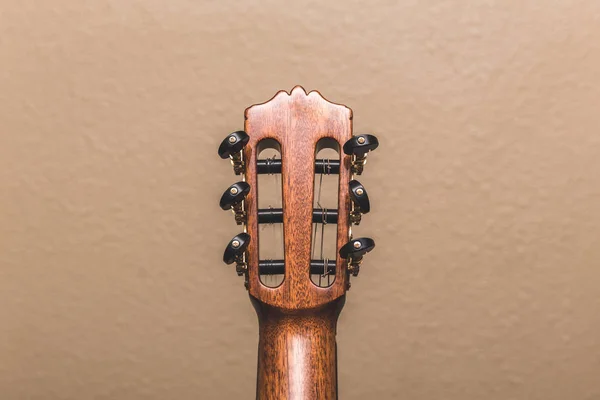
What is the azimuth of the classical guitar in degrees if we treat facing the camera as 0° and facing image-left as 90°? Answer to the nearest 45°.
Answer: approximately 180°
